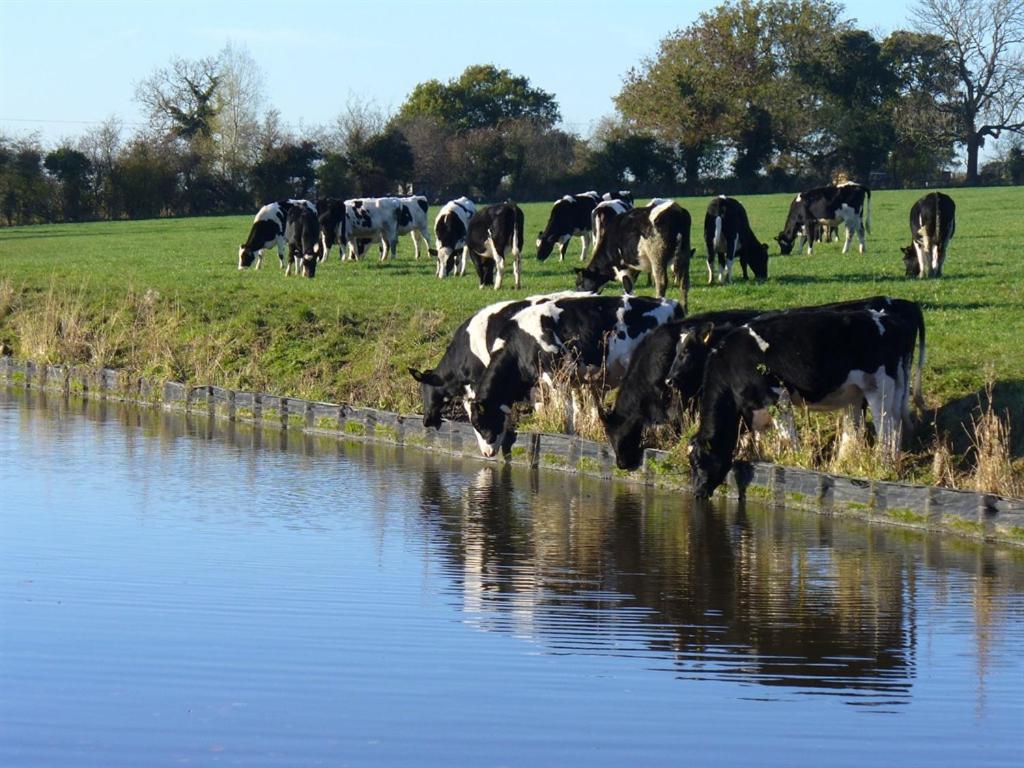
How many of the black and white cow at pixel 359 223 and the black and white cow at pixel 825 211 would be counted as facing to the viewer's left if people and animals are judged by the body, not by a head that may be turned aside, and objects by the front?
2

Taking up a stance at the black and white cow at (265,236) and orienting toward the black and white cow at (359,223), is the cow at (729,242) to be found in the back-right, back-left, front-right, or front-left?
front-right

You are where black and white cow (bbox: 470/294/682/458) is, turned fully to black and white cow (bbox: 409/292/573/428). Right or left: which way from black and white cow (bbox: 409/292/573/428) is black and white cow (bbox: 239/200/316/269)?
right

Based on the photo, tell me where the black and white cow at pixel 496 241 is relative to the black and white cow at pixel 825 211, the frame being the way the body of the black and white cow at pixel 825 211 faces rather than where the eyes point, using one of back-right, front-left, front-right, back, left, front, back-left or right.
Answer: front-left

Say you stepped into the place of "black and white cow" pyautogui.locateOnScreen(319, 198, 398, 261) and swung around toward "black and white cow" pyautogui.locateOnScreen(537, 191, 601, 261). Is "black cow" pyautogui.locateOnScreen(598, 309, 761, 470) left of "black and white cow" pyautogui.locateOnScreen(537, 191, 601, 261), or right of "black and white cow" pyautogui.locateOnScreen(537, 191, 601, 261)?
right

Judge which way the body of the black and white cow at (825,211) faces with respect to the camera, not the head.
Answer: to the viewer's left

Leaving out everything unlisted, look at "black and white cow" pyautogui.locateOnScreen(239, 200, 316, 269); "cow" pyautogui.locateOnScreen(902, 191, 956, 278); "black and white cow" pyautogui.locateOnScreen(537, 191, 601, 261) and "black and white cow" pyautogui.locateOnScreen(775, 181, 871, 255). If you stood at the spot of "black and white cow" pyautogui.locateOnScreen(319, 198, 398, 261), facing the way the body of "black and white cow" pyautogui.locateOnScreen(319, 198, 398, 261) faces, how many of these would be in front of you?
1

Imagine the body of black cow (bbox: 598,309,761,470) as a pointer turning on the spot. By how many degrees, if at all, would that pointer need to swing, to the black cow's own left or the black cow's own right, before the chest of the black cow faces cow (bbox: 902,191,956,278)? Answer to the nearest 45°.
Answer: approximately 135° to the black cow's own right

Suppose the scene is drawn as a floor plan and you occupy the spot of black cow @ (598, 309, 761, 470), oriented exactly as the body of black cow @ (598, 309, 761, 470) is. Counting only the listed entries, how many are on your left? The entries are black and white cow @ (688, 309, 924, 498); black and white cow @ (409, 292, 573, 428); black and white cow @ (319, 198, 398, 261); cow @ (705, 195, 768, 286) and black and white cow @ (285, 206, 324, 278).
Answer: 1

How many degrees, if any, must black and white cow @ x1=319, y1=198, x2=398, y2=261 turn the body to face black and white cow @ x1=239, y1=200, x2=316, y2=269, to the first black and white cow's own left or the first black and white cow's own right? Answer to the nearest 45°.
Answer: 0° — it already faces it

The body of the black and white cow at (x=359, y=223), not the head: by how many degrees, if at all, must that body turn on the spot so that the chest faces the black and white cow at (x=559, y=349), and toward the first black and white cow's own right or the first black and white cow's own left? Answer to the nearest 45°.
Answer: approximately 90° to the first black and white cow's own left

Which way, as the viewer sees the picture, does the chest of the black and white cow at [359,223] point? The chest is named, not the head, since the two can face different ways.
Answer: to the viewer's left
